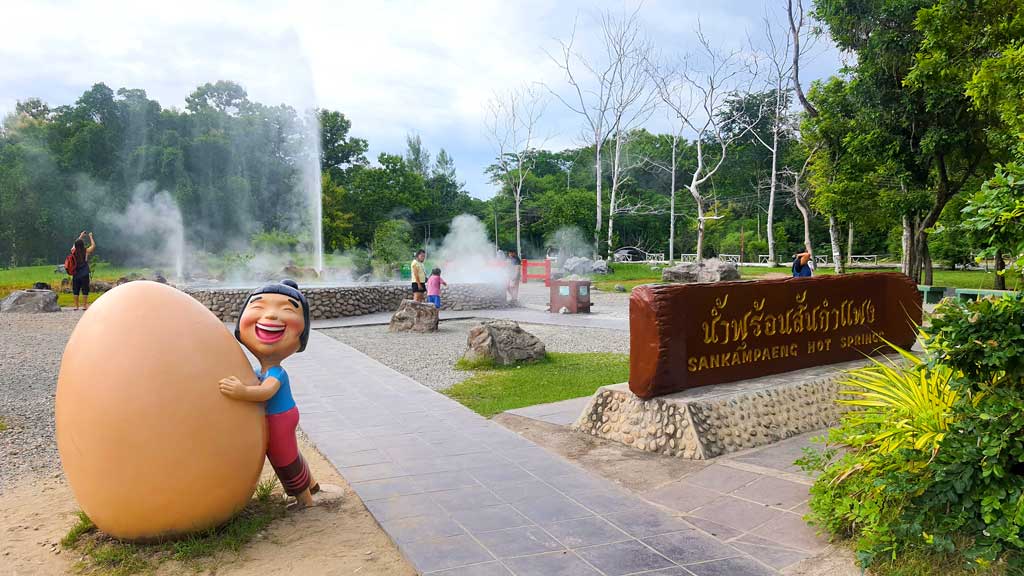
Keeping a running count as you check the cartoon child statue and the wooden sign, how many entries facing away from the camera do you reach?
0

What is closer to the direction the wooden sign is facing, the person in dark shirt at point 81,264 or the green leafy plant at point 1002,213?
the green leafy plant

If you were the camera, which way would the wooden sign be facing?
facing the viewer and to the right of the viewer

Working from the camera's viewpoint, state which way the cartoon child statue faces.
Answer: facing the viewer and to the left of the viewer

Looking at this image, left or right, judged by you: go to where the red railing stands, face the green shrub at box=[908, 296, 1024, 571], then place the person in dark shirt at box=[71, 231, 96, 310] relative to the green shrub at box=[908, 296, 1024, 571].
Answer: right

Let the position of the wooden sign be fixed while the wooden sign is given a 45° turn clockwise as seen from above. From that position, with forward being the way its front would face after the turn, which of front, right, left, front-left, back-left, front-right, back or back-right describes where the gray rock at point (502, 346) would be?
back-right

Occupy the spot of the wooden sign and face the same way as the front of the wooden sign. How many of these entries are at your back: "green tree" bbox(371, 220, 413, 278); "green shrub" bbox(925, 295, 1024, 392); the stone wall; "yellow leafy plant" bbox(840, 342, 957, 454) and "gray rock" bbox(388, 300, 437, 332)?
3

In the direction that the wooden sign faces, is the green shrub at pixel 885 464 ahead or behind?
ahead

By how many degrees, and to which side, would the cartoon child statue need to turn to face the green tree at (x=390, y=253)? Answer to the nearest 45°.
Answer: approximately 135° to its right

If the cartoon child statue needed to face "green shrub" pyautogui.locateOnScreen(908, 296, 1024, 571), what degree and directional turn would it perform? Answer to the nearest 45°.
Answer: approximately 90° to its left

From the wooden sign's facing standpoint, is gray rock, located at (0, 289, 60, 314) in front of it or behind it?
behind

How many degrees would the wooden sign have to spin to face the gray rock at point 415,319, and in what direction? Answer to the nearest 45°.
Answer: approximately 180°

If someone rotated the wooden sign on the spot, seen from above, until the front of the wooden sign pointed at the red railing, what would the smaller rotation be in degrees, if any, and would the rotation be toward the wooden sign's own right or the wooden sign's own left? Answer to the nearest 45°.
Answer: approximately 180°

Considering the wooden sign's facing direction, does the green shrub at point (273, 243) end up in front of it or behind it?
behind
